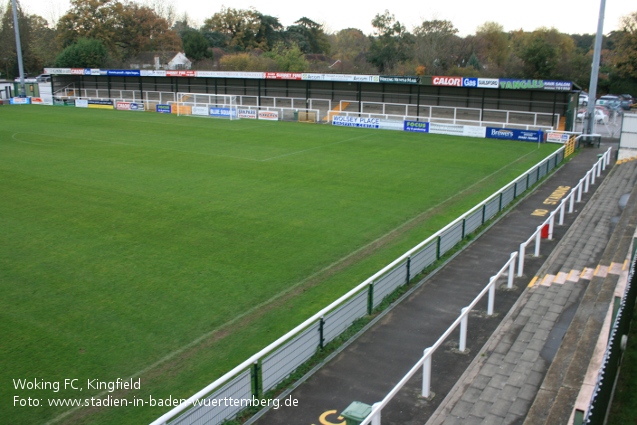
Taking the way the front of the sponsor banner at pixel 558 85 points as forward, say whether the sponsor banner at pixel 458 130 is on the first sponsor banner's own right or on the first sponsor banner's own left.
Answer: on the first sponsor banner's own right

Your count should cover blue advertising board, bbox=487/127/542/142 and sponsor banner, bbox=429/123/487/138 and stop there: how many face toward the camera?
2

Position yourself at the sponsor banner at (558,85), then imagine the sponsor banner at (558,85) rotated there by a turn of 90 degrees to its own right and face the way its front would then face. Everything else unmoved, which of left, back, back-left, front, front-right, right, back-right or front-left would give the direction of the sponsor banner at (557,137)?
left

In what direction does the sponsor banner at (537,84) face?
toward the camera

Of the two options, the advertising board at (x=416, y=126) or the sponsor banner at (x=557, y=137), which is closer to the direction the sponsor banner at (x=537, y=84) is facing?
the sponsor banner

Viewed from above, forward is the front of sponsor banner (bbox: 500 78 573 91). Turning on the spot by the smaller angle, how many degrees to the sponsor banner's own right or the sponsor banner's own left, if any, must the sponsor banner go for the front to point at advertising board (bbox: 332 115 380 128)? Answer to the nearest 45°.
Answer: approximately 90° to the sponsor banner's own right

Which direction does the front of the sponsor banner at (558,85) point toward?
toward the camera

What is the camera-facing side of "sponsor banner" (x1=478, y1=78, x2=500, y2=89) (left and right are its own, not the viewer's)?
front

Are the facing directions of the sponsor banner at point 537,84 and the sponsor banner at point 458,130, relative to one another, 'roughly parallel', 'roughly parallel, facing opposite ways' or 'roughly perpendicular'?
roughly parallel

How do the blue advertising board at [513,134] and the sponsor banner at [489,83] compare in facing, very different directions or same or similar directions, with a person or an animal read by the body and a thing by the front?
same or similar directions

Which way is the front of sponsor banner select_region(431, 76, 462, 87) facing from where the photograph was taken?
facing the viewer
